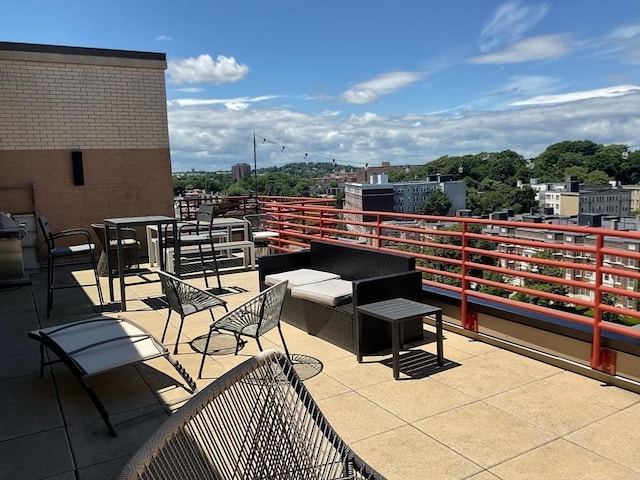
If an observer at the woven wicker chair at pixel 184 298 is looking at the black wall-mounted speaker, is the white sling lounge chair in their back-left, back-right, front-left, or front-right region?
back-left

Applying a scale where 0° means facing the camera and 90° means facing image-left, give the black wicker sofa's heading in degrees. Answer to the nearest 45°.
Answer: approximately 45°

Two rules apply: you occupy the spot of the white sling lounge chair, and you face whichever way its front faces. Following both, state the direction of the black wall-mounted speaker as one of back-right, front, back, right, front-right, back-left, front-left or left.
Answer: back-left

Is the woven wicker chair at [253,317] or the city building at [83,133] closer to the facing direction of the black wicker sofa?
the woven wicker chair

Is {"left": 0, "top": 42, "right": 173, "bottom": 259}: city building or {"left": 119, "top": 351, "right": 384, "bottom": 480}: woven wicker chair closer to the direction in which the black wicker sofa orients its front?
the woven wicker chair

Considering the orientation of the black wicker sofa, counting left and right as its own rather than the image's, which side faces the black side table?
left

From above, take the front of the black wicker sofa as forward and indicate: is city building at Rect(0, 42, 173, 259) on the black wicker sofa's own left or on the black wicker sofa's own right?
on the black wicker sofa's own right

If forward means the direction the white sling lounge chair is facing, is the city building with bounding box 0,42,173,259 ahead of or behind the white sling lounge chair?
behind
